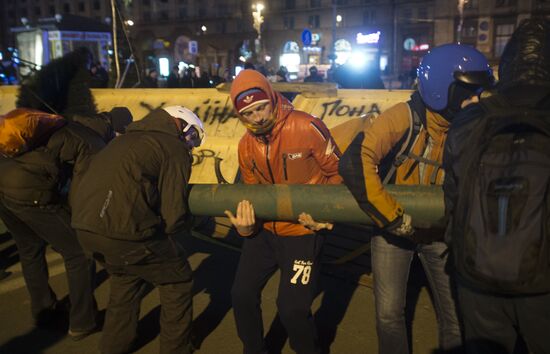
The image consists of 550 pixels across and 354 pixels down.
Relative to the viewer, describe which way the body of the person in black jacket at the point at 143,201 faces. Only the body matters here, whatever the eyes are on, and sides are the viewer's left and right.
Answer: facing away from the viewer and to the right of the viewer

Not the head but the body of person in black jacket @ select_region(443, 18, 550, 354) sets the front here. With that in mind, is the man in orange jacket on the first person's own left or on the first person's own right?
on the first person's own left

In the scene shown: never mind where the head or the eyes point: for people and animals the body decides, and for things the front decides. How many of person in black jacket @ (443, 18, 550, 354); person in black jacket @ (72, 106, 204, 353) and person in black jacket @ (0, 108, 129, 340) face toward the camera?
0

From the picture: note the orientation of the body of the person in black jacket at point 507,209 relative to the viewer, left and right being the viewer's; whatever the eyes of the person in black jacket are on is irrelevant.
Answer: facing away from the viewer

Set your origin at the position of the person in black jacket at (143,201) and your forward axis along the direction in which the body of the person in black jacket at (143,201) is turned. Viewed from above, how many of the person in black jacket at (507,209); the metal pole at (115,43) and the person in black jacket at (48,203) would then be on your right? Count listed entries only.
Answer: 1

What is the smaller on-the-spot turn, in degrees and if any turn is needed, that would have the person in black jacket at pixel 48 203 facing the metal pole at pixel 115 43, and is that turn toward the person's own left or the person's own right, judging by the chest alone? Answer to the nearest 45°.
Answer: approximately 45° to the person's own left

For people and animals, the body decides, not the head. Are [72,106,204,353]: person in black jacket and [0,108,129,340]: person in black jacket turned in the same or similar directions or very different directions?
same or similar directions

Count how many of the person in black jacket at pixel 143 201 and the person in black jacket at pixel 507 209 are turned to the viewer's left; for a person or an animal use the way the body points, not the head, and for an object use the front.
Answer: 0

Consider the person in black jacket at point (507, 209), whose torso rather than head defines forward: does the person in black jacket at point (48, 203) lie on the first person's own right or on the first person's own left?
on the first person's own left

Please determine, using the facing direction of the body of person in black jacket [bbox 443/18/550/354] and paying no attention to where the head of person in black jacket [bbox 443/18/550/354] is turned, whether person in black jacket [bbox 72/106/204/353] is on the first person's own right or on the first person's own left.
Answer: on the first person's own left

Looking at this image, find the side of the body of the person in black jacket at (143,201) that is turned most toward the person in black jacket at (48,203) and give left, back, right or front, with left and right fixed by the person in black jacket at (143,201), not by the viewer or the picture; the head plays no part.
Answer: left

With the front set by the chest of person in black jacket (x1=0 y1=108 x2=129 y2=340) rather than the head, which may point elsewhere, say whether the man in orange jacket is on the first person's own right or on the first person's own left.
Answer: on the first person's own right

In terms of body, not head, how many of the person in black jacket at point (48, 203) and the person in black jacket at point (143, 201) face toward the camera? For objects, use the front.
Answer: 0

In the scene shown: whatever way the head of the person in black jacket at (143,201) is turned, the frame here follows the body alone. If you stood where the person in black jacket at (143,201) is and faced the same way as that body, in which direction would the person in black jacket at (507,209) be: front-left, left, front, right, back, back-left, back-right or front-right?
right

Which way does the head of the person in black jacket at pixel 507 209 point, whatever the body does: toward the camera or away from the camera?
away from the camera

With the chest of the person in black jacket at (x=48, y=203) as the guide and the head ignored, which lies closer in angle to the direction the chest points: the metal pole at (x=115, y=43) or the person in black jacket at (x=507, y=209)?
the metal pole

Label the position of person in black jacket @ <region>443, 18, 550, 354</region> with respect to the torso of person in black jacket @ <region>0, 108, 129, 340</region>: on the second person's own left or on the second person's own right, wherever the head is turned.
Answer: on the second person's own right
